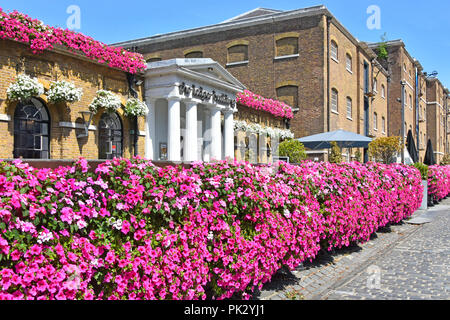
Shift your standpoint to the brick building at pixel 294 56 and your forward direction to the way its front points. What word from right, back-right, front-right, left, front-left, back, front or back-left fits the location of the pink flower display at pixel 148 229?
front-right

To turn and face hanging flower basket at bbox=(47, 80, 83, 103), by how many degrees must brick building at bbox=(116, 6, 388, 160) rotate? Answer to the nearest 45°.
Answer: approximately 90° to its right

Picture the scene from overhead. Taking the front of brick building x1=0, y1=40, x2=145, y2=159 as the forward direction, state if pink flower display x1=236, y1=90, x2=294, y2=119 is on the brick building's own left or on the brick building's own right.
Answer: on the brick building's own left

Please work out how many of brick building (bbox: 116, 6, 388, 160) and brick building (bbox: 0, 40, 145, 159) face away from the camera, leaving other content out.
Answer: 0

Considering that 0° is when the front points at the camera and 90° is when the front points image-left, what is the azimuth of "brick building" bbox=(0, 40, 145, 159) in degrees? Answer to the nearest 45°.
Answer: approximately 315°

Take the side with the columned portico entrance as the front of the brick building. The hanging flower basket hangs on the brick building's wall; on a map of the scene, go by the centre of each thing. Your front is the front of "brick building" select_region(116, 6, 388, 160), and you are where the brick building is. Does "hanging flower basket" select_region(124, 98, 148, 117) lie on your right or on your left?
on your right

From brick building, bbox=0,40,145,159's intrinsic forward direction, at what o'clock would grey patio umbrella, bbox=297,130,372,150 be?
The grey patio umbrella is roughly at 10 o'clock from the brick building.

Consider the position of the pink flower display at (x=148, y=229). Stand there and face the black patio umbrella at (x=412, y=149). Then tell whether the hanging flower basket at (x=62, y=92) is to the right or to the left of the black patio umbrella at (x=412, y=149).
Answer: left

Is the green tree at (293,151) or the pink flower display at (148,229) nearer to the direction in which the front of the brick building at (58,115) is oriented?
the pink flower display

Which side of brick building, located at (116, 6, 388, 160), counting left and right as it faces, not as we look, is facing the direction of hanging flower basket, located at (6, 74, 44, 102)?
right

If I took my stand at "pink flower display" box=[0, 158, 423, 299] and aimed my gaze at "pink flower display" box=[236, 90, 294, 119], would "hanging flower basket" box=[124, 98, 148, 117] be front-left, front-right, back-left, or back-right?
front-left

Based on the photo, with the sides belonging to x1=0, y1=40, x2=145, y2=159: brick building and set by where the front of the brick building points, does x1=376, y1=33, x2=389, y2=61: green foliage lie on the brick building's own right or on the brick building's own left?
on the brick building's own left

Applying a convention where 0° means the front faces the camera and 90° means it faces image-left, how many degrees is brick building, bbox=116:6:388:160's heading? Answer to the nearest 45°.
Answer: approximately 315°

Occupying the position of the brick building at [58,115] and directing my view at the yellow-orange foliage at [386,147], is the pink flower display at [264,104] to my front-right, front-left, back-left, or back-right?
front-left

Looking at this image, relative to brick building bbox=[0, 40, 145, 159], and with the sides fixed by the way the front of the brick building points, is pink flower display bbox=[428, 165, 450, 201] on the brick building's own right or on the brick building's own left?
on the brick building's own left

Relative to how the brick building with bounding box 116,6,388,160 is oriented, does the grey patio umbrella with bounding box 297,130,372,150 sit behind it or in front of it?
in front
